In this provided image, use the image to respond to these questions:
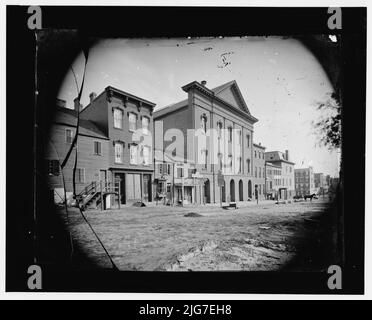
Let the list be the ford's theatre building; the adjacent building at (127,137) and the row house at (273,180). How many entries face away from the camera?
0

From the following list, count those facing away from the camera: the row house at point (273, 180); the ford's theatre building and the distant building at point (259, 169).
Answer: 0

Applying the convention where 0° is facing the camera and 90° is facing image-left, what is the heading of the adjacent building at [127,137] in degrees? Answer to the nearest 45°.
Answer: approximately 315°

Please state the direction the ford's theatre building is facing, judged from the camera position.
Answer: facing the viewer and to the right of the viewer

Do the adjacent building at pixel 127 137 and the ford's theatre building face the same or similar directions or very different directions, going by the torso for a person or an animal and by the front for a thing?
same or similar directions

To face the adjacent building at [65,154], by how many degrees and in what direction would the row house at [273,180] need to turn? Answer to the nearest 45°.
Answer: approximately 90° to its right

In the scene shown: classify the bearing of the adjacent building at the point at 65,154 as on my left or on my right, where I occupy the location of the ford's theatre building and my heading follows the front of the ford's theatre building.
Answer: on my right

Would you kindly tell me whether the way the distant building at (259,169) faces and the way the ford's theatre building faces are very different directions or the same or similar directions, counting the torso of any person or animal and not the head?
same or similar directions

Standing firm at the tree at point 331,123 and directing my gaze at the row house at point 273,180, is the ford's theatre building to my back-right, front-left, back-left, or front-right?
front-left

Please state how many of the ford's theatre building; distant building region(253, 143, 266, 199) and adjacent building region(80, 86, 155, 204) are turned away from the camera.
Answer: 0

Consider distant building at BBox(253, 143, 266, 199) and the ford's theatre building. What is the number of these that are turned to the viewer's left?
0

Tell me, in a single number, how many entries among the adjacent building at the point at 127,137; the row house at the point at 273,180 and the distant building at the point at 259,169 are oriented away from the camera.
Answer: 0

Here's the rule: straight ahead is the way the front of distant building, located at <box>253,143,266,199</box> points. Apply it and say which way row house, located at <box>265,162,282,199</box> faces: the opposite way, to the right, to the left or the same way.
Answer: the same way
